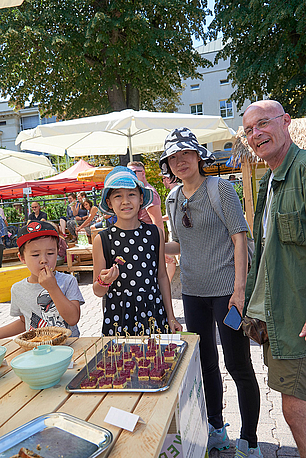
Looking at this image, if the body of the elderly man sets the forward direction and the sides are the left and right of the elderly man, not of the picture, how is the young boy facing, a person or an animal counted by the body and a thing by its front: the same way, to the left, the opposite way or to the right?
to the left

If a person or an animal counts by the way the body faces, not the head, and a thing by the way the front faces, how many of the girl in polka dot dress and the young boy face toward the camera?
2

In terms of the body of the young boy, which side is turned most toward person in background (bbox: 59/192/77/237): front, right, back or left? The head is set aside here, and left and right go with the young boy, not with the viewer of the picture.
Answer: back

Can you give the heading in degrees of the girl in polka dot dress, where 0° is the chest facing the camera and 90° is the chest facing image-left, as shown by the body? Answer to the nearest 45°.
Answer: approximately 0°

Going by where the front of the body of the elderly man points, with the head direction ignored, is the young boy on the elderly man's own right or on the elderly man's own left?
on the elderly man's own right

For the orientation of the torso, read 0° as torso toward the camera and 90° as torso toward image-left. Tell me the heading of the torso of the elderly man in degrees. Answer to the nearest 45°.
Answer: approximately 45°

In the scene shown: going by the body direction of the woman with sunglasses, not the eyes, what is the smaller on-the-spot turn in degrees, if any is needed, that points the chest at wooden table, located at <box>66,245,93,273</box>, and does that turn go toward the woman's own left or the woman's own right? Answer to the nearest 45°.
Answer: approximately 90° to the woman's own right
